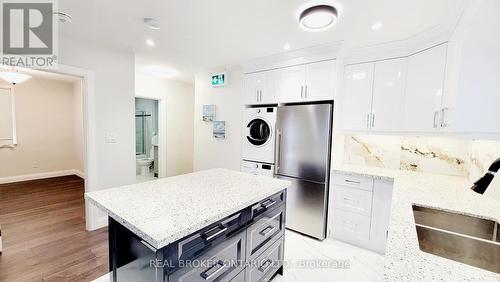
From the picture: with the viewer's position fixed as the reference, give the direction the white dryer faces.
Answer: facing the viewer and to the left of the viewer

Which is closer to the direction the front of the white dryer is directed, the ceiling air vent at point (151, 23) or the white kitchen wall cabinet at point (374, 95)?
the ceiling air vent

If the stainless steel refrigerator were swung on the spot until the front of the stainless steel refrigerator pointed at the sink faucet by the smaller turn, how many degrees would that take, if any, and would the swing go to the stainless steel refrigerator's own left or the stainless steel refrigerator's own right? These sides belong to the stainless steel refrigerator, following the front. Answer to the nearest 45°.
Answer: approximately 90° to the stainless steel refrigerator's own left

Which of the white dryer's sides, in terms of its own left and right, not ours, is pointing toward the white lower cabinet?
left

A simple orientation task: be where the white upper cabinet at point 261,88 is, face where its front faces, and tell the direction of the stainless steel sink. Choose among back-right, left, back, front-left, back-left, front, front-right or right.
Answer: left

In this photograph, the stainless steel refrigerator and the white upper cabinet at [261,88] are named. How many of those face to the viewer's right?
0

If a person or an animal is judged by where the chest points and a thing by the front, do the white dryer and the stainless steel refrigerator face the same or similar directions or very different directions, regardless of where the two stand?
same or similar directions

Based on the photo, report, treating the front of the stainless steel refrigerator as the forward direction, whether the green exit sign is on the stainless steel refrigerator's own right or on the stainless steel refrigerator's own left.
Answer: on the stainless steel refrigerator's own right
